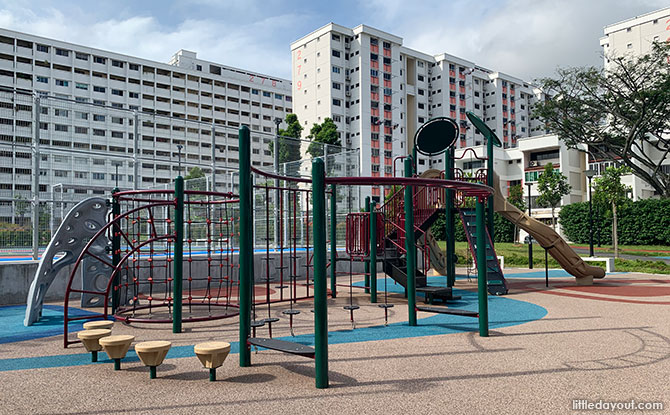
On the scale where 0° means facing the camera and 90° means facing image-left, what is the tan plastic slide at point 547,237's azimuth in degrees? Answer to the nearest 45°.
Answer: approximately 270°

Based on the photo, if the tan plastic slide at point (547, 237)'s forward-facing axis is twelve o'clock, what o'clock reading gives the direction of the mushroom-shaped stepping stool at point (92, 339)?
The mushroom-shaped stepping stool is roughly at 4 o'clock from the tan plastic slide.

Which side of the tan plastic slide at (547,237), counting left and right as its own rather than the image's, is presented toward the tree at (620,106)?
left

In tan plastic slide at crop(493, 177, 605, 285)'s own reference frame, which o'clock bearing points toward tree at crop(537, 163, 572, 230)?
The tree is roughly at 9 o'clock from the tan plastic slide.

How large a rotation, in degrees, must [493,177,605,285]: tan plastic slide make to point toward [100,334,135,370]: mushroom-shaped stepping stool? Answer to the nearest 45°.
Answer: approximately 90° to its right

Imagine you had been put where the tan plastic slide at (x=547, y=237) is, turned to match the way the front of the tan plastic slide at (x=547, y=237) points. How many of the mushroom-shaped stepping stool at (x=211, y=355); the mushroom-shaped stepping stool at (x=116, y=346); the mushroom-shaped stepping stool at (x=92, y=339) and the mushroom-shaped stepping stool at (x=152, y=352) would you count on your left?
0

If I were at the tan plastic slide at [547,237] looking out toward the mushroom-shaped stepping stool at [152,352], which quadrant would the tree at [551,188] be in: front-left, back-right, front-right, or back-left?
back-right

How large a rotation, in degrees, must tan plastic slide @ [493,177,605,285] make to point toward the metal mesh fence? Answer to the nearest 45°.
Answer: approximately 180°

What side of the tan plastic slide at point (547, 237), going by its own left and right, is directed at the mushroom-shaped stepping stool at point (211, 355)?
right
